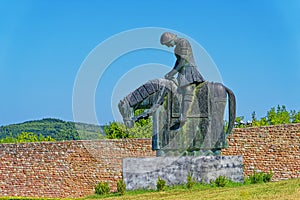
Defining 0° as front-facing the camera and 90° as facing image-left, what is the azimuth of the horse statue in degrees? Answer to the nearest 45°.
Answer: approximately 90°

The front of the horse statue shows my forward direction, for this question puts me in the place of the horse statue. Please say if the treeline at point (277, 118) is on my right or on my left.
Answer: on my right

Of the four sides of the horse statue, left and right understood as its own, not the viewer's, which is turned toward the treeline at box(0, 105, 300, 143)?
right
